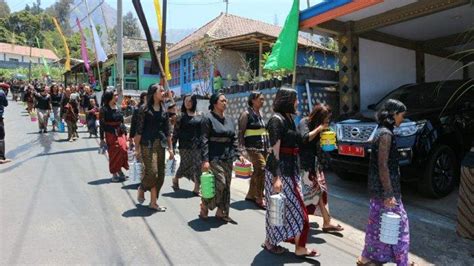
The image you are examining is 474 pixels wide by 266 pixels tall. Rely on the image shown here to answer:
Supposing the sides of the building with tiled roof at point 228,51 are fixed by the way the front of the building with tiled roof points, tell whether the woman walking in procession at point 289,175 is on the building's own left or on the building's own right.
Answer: on the building's own left

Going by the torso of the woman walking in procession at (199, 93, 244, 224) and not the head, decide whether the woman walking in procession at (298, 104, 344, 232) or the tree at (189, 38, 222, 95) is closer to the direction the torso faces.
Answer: the woman walking in procession
